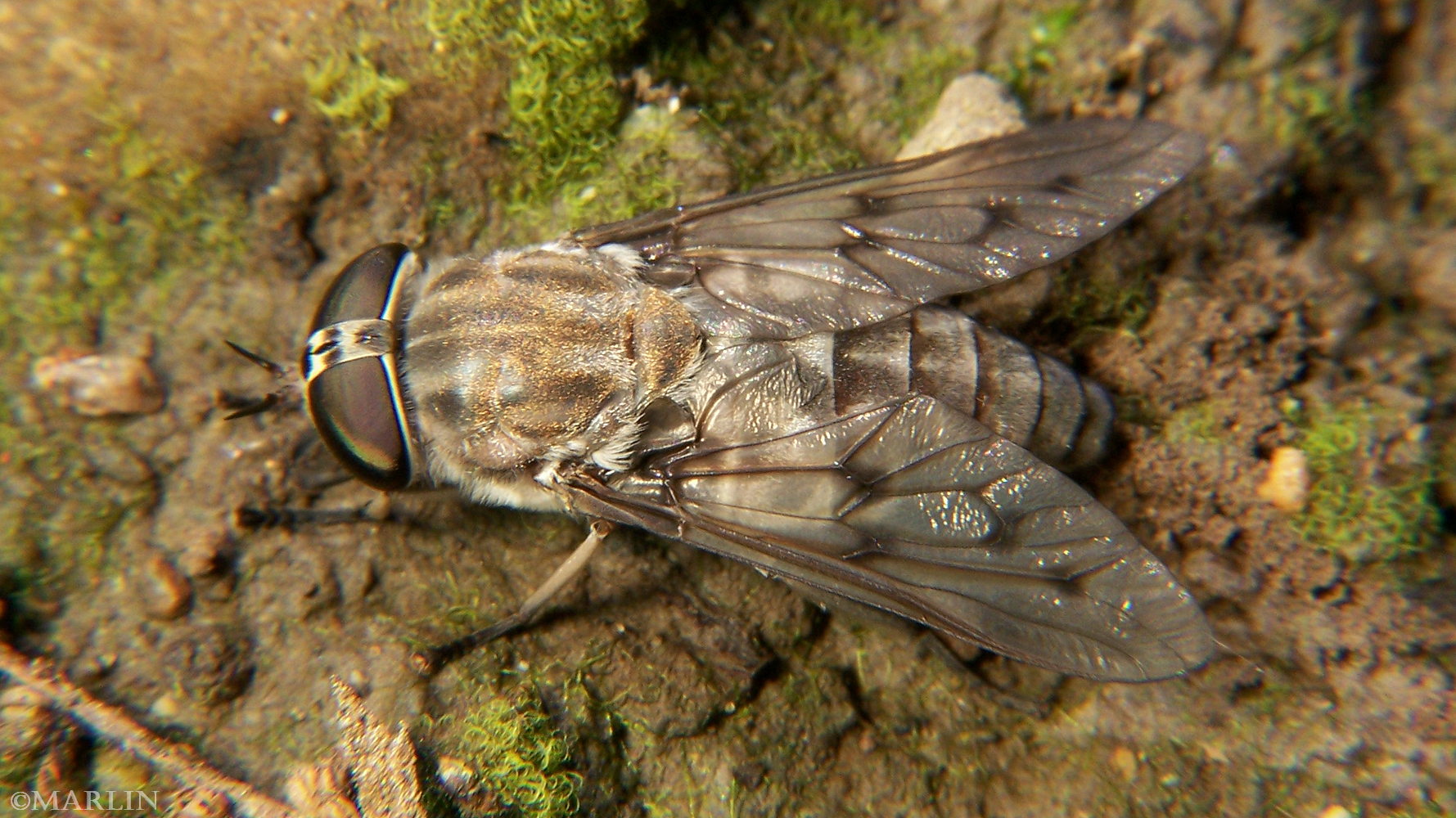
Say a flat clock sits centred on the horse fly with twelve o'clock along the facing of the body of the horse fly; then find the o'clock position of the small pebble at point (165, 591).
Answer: The small pebble is roughly at 12 o'clock from the horse fly.

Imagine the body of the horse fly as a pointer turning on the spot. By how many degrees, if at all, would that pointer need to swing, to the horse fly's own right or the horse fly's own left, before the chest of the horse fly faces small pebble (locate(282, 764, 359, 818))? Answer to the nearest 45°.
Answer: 0° — it already faces it

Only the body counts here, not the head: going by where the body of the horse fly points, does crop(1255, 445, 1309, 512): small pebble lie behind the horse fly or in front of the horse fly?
behind

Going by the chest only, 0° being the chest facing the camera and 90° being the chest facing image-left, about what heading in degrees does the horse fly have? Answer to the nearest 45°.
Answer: approximately 90°

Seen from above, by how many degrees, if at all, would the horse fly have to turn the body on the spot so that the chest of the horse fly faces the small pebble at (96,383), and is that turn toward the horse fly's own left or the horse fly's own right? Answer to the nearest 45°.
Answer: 0° — it already faces it

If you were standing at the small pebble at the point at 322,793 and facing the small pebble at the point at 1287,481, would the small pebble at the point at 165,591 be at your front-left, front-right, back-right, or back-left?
back-left
